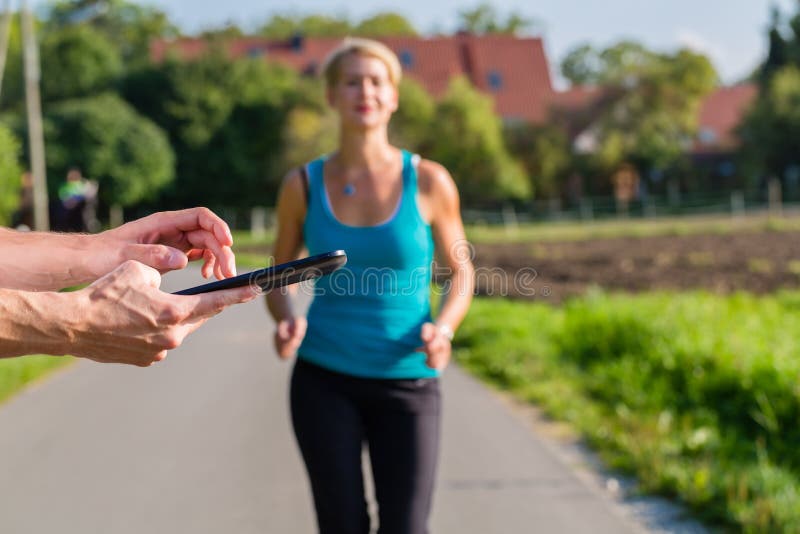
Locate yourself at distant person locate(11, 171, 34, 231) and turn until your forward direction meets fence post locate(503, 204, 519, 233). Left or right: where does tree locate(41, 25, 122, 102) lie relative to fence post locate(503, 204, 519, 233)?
left

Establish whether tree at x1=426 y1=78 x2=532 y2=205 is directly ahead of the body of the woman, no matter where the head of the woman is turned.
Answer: no

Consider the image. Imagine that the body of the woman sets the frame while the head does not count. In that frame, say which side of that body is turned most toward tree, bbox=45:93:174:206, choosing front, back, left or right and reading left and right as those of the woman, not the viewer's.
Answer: back

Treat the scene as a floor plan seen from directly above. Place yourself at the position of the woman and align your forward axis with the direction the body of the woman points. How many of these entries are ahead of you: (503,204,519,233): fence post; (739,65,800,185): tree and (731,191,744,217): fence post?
0

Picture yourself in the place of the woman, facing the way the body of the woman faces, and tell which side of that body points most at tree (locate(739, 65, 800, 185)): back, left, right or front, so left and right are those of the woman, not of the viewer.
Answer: back

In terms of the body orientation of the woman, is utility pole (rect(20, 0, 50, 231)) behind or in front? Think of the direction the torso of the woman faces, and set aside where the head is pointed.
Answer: behind

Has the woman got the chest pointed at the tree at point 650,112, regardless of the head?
no

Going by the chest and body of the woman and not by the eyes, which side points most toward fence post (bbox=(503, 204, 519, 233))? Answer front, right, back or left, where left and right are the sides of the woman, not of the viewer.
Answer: back

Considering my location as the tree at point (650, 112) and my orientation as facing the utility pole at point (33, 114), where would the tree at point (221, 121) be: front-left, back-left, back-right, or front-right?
front-right

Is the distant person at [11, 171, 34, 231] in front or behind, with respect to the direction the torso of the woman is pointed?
behind

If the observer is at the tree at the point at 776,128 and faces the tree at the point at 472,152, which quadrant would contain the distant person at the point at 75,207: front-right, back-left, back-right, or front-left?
front-left

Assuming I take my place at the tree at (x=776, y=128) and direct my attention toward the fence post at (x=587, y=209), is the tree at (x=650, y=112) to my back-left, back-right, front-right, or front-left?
front-right

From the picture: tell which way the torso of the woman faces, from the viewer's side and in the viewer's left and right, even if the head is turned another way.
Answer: facing the viewer

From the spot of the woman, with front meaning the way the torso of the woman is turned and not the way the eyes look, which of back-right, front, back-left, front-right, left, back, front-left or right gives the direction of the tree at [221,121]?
back

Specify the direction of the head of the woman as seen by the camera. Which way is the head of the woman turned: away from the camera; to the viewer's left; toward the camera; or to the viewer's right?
toward the camera
